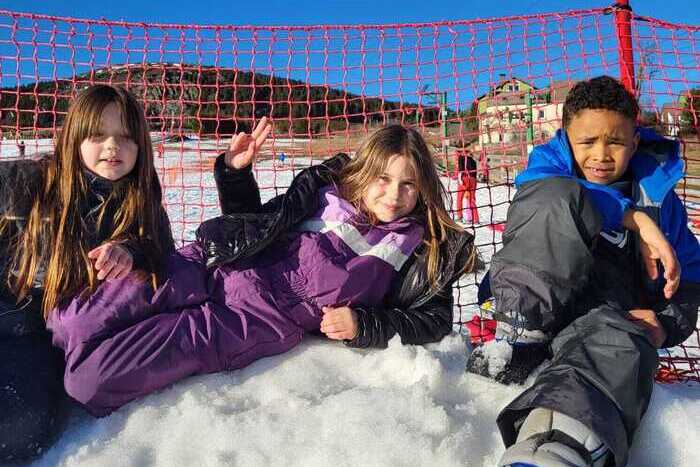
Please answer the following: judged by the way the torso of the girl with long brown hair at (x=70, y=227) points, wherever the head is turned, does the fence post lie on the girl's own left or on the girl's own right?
on the girl's own left

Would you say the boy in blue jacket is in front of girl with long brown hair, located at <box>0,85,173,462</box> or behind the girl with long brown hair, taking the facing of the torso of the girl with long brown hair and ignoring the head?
in front

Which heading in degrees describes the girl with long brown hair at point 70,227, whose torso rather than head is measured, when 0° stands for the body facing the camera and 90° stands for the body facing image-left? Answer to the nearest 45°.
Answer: approximately 315°

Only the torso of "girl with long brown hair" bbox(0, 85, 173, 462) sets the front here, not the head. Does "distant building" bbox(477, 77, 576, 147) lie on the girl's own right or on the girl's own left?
on the girl's own left
